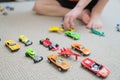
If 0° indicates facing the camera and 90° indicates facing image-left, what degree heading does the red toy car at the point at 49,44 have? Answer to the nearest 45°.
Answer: approximately 315°

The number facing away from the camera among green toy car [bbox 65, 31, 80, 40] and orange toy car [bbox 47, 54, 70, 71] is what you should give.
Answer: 0
